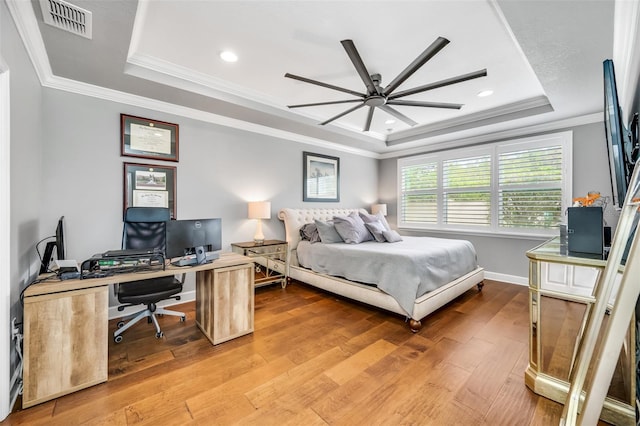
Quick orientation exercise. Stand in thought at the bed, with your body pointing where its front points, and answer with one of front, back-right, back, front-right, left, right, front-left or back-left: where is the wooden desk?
right

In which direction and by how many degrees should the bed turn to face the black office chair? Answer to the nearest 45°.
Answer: approximately 90° to its right

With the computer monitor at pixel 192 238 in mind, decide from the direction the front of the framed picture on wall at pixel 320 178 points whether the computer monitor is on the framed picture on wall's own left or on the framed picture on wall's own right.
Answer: on the framed picture on wall's own right

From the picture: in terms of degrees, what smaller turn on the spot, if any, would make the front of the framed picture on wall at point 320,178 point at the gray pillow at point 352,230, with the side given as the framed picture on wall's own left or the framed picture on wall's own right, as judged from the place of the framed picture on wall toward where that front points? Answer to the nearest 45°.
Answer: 0° — it already faces it

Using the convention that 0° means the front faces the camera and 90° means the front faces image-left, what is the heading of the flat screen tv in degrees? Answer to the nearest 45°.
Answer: approximately 90°

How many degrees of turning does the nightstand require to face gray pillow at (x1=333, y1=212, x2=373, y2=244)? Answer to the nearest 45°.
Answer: approximately 45° to its left

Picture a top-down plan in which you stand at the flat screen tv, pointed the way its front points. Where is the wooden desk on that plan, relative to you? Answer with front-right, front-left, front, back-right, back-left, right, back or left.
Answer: front-left

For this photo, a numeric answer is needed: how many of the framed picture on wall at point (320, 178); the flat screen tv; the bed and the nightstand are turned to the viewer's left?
1

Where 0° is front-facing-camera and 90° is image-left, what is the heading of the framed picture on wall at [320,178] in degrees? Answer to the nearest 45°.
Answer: approximately 315°

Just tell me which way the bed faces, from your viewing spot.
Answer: facing the viewer and to the right of the viewer
